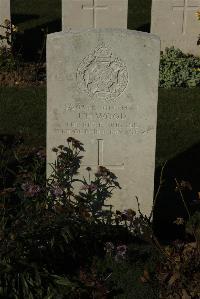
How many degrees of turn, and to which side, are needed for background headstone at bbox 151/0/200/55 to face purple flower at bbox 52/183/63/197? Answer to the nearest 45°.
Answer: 0° — it already faces it

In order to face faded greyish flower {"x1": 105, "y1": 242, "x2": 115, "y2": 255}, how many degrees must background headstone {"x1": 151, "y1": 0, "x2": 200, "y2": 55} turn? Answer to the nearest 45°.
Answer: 0° — it already faces it

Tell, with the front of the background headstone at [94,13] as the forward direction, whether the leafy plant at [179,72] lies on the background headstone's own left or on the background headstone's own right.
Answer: on the background headstone's own left

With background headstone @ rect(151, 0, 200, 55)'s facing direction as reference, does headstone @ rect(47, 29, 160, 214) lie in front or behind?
in front

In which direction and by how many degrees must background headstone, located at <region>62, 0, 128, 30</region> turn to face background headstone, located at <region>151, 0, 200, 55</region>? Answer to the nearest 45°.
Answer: approximately 90° to its left

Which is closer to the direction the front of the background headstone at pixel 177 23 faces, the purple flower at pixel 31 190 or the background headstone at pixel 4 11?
the purple flower

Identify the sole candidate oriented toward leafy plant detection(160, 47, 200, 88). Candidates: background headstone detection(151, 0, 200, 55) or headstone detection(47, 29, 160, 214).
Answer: the background headstone

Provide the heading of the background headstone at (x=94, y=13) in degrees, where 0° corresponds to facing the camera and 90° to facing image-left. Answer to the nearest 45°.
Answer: approximately 0°

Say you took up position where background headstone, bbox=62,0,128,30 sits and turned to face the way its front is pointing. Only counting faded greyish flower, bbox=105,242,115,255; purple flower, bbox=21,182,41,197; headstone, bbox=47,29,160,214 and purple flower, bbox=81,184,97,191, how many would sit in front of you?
4

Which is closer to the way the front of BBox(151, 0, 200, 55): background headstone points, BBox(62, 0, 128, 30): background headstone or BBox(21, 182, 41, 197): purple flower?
the purple flower
